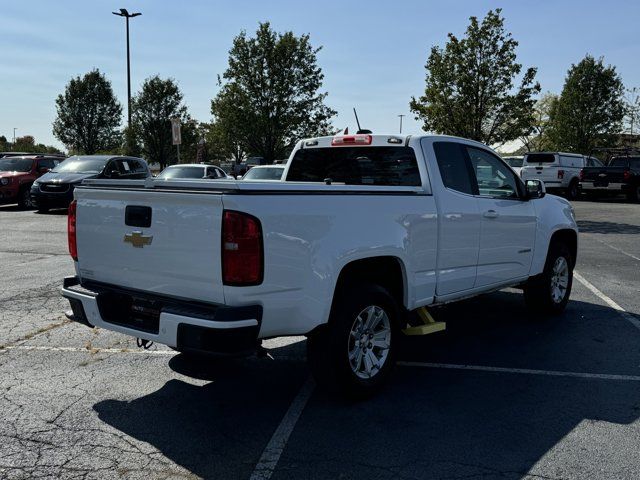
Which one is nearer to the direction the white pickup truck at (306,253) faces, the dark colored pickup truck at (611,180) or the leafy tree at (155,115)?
the dark colored pickup truck

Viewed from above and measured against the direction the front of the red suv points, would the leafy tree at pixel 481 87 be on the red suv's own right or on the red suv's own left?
on the red suv's own left

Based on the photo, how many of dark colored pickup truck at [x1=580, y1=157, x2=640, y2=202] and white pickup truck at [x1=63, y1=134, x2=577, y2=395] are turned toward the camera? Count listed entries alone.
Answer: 0

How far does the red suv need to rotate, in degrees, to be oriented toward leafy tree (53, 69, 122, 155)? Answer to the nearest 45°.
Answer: approximately 135° to its right

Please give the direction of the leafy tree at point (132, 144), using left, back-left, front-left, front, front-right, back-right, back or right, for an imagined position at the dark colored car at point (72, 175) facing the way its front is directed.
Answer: back-right

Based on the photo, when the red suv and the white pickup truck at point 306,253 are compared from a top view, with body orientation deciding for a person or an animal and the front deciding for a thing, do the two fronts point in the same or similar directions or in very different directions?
very different directions

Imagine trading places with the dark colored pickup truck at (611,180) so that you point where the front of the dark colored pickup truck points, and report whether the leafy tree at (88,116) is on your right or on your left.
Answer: on your left

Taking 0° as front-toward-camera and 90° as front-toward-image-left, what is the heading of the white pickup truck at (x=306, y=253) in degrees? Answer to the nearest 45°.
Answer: approximately 225°

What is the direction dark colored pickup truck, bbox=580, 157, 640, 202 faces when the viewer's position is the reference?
facing away from the viewer and to the right of the viewer

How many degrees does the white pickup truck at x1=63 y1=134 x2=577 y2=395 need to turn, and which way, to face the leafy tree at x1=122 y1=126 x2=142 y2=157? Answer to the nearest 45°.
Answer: approximately 45° to its left

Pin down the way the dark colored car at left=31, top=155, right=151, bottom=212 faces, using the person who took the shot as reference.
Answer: facing the viewer and to the left of the viewer

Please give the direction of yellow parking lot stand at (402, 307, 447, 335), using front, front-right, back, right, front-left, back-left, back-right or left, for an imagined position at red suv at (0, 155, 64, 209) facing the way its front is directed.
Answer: front-left

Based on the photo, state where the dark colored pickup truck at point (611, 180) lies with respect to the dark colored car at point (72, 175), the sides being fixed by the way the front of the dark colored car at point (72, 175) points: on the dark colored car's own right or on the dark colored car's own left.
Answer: on the dark colored car's own left

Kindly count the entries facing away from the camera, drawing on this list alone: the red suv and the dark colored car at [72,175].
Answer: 0

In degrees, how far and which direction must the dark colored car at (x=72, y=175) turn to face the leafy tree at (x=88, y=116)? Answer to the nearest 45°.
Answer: approximately 135° to its right
